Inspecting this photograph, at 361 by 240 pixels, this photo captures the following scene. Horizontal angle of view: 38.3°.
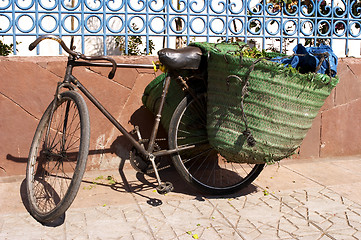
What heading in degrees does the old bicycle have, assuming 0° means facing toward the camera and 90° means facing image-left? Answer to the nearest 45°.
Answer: approximately 45°
